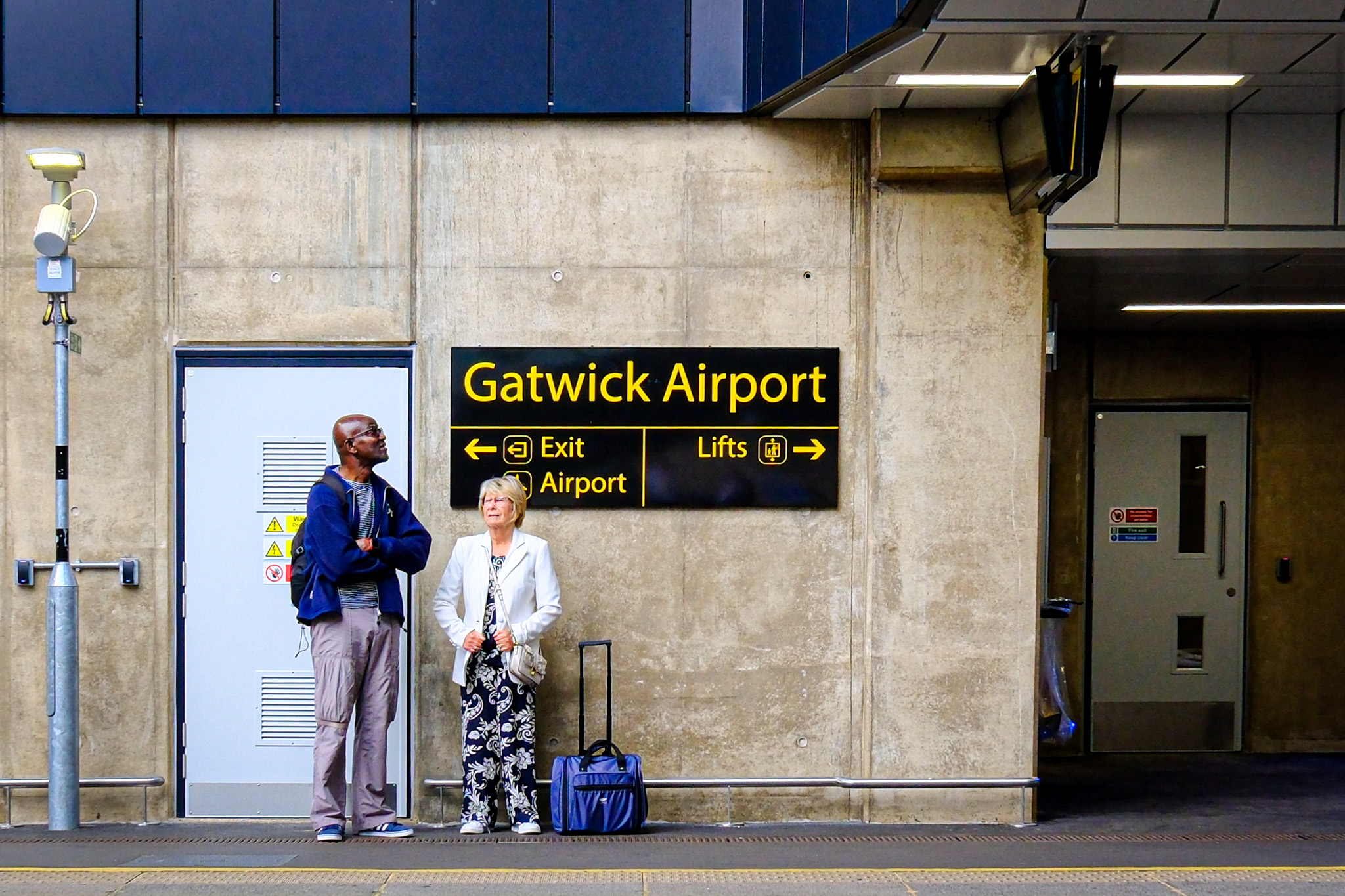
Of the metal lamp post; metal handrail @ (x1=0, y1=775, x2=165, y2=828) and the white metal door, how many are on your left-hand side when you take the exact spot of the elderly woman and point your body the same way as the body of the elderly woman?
0

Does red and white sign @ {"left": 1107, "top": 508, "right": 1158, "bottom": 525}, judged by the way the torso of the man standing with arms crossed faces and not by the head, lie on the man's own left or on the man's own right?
on the man's own left

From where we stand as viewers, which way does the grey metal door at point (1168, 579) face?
facing the viewer

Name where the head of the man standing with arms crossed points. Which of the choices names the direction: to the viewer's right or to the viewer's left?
to the viewer's right

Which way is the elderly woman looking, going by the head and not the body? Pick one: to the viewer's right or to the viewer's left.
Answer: to the viewer's left

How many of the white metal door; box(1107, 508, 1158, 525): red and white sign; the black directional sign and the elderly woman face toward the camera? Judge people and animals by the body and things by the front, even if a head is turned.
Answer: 4

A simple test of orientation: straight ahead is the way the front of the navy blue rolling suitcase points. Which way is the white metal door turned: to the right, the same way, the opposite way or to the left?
the same way

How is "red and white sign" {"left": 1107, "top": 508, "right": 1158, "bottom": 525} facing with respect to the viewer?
toward the camera

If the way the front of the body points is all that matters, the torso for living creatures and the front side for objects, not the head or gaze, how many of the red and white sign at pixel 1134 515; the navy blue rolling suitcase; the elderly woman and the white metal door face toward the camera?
4

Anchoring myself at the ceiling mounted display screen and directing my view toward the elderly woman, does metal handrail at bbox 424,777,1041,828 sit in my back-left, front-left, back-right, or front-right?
front-right

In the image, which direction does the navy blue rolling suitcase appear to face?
toward the camera

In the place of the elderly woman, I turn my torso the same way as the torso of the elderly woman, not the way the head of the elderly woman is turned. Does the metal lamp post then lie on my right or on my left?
on my right

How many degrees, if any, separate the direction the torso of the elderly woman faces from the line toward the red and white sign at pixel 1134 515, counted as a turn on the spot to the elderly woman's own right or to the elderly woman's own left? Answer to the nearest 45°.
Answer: approximately 135° to the elderly woman's own left

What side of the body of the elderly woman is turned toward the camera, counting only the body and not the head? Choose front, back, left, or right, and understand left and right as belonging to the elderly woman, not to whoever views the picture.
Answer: front
